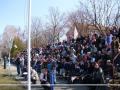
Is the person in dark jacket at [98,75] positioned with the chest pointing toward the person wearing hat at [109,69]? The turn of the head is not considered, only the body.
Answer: no
